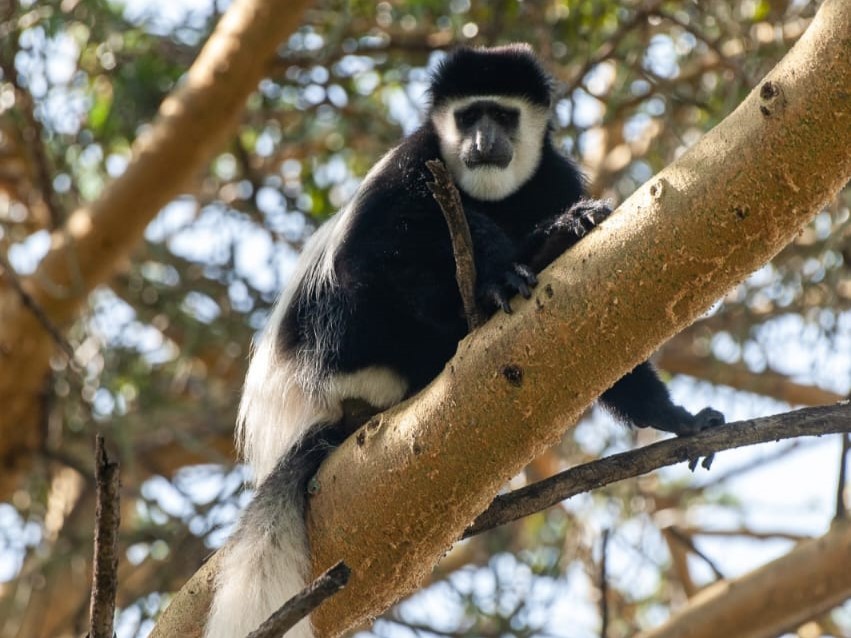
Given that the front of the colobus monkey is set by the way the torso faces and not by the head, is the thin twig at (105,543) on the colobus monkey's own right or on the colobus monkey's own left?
on the colobus monkey's own right

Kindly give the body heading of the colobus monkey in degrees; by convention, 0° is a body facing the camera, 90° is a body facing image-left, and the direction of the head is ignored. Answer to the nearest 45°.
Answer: approximately 315°

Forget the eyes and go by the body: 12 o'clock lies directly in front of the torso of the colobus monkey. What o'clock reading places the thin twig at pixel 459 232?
The thin twig is roughly at 1 o'clock from the colobus monkey.
